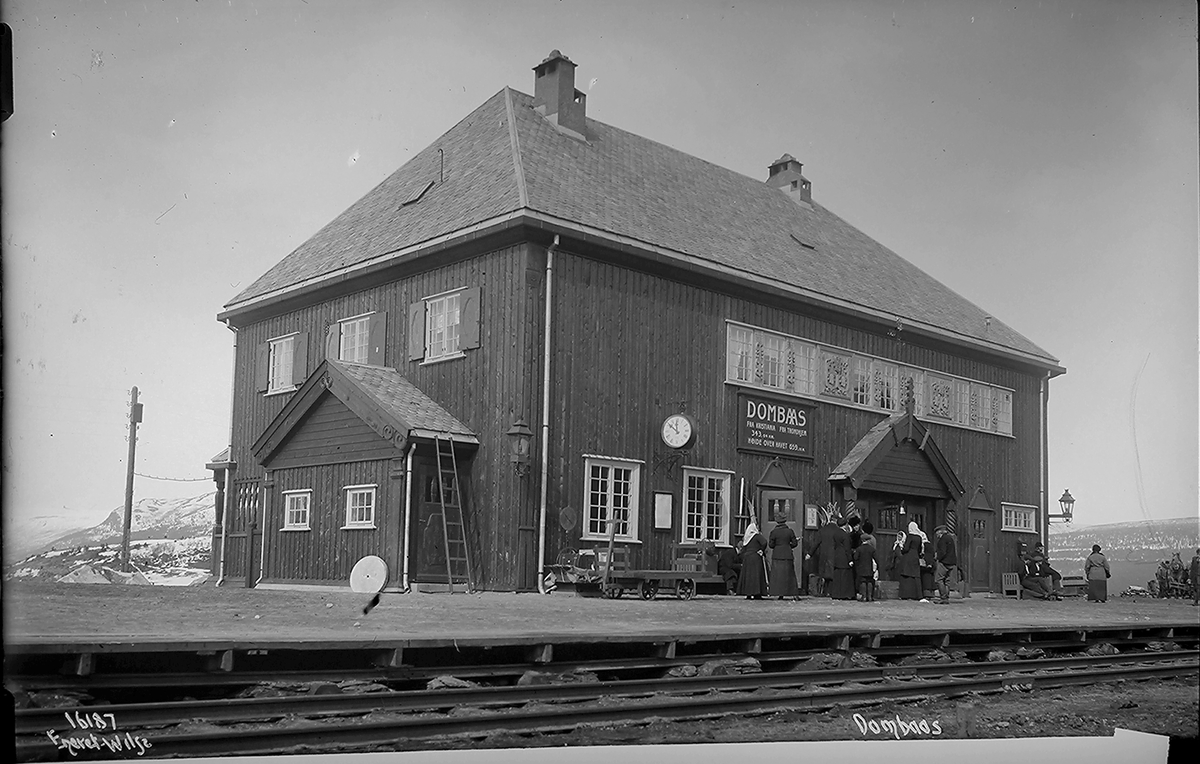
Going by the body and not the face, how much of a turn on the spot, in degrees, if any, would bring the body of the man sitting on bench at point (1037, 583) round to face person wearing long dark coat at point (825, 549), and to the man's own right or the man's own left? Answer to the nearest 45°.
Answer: approximately 90° to the man's own right

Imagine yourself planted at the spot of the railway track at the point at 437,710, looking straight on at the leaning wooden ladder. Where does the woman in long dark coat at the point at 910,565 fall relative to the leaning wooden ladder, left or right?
right

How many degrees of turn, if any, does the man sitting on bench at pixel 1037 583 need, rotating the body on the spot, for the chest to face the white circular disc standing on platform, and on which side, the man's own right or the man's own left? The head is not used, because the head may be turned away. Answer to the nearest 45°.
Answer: approximately 45° to the man's own right

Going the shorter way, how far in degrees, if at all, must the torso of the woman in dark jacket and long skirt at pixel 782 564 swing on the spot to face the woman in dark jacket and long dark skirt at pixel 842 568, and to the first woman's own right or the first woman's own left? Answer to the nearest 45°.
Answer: approximately 45° to the first woman's own right

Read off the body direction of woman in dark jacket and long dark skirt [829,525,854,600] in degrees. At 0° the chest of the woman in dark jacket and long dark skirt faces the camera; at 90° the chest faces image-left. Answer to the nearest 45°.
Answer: approximately 180°

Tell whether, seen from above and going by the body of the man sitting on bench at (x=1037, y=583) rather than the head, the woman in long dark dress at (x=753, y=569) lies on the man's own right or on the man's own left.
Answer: on the man's own right

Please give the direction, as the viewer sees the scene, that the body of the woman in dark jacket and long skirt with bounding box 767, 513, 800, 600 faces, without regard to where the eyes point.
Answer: away from the camera
